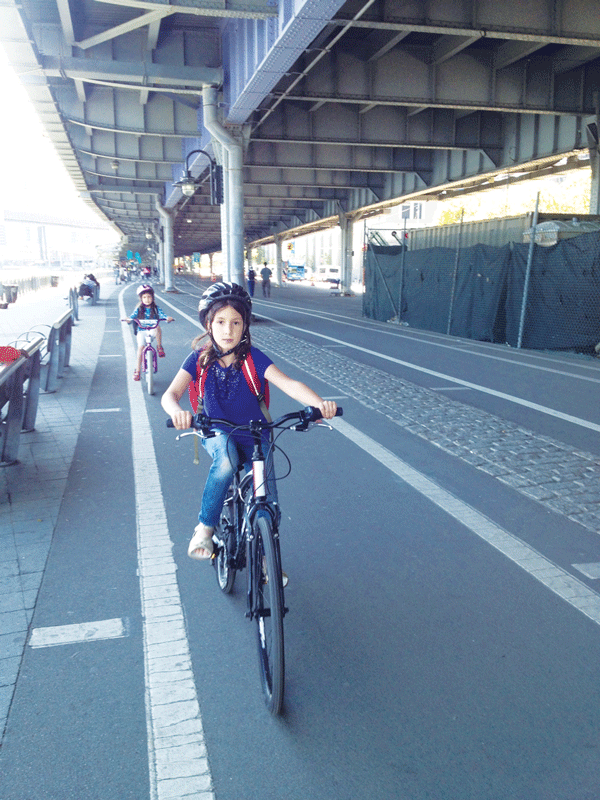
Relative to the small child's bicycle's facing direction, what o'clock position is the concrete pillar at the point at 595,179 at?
The concrete pillar is roughly at 8 o'clock from the small child's bicycle.

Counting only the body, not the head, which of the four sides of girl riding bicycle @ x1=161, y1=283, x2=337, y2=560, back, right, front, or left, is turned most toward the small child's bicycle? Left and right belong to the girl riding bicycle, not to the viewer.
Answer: back

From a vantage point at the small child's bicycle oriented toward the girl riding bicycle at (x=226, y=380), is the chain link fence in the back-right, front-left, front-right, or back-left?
back-left

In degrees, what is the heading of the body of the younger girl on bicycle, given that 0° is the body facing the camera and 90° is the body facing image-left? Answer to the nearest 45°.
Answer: approximately 0°

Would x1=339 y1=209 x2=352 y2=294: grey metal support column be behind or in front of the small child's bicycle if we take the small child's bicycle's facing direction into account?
behind

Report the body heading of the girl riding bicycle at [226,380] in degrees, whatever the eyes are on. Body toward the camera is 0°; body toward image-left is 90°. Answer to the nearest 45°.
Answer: approximately 0°
